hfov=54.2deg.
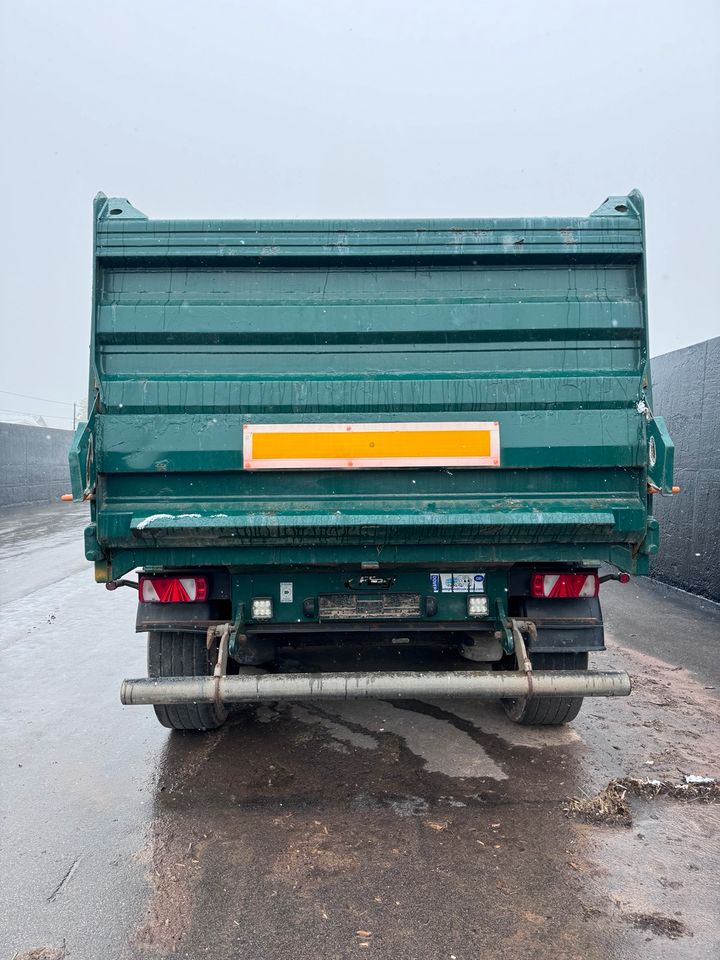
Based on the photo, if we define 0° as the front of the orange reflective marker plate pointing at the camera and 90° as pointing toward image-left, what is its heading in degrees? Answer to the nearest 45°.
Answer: approximately 0°

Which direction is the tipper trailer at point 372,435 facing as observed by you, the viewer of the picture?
facing away from the viewer
